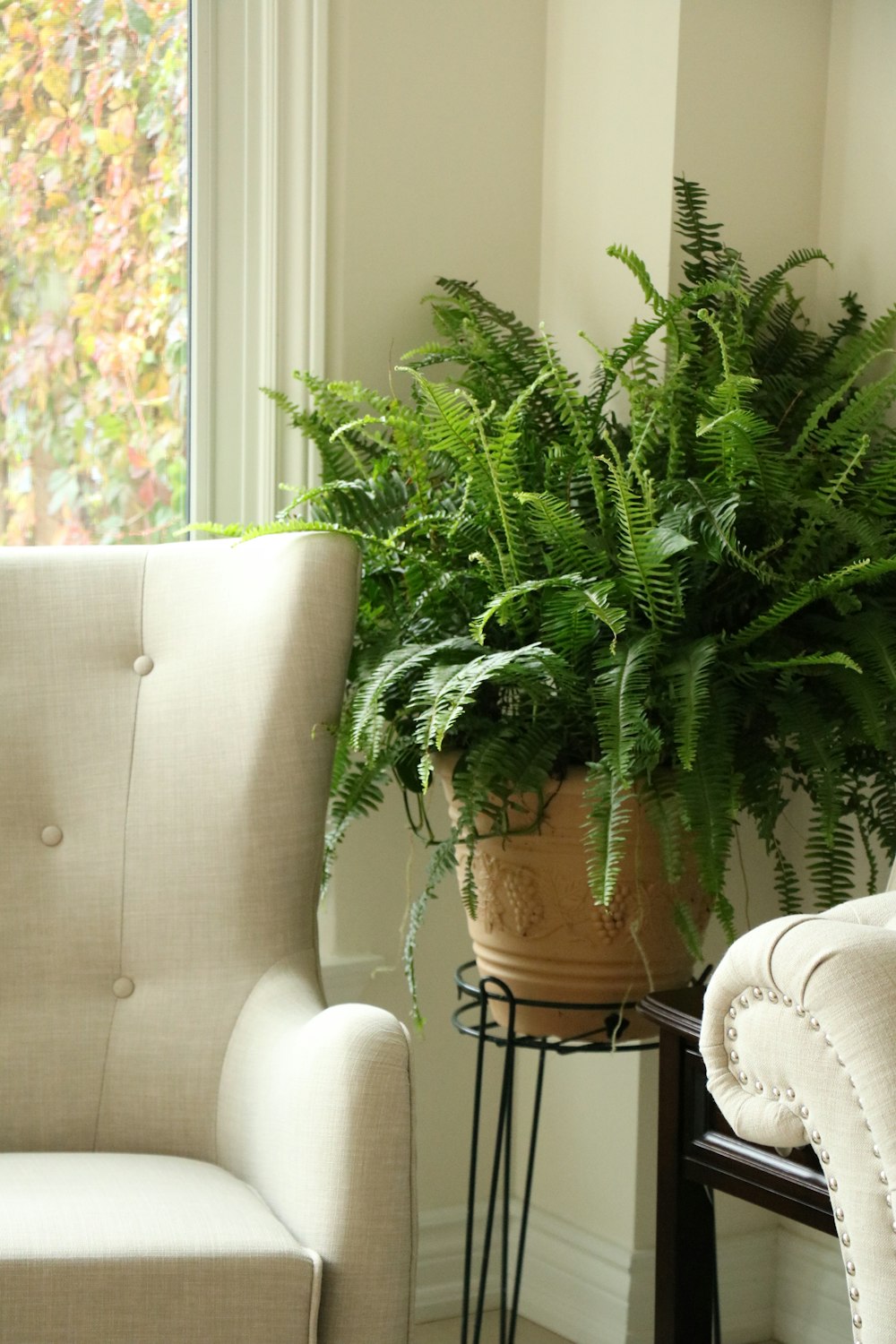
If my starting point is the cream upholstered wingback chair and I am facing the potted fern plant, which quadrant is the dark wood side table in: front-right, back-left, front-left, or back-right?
front-right

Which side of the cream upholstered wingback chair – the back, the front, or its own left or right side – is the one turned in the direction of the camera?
front

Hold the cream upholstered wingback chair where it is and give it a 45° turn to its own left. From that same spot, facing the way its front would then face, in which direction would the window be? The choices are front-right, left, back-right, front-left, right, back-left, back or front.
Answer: back-left

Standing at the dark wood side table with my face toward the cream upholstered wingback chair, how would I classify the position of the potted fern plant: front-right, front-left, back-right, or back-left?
front-right
